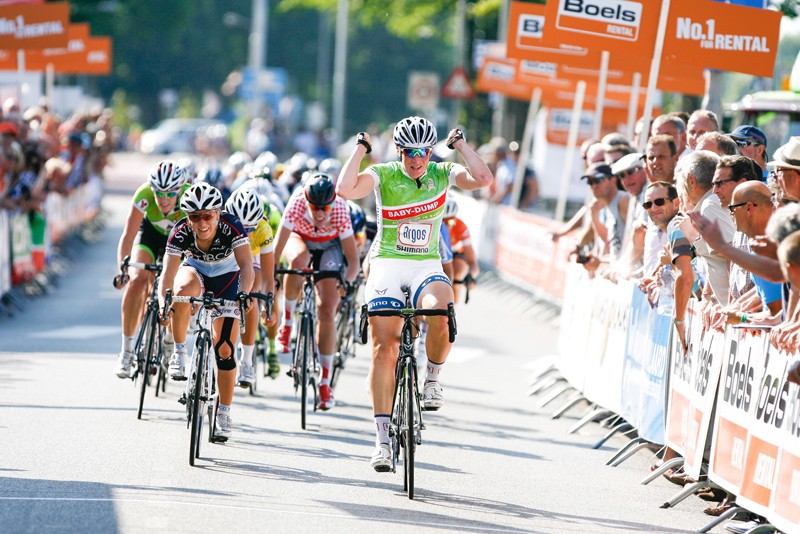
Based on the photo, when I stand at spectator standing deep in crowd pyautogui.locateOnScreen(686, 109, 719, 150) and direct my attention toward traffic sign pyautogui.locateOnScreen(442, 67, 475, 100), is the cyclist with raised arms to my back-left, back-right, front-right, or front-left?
back-left

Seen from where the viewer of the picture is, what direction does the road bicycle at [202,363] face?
facing the viewer

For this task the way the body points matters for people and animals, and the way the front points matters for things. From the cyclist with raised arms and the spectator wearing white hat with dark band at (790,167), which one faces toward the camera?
the cyclist with raised arms

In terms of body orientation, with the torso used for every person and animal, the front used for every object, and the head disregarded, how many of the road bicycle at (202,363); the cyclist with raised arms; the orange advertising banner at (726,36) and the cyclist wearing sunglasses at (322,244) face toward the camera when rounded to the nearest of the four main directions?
4

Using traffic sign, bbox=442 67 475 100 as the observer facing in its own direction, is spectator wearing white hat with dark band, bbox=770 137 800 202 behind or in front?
in front

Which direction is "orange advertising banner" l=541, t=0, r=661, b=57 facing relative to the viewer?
toward the camera

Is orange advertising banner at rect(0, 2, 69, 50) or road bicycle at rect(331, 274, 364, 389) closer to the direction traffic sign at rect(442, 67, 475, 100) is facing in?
the road bicycle

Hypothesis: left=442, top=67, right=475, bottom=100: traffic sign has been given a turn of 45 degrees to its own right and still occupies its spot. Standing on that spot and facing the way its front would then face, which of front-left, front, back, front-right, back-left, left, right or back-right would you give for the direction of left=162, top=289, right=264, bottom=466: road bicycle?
front-left

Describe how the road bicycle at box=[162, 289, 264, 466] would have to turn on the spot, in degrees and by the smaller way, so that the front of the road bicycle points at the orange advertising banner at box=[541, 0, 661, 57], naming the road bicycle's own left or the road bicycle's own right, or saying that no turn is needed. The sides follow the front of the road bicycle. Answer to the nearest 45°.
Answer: approximately 135° to the road bicycle's own left

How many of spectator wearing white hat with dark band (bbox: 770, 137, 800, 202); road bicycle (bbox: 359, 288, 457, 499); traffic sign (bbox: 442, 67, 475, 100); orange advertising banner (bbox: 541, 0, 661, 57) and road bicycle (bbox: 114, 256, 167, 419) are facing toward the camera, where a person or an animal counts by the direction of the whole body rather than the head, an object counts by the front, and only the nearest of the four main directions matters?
4

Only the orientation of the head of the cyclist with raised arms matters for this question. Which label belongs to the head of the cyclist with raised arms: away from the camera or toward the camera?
toward the camera

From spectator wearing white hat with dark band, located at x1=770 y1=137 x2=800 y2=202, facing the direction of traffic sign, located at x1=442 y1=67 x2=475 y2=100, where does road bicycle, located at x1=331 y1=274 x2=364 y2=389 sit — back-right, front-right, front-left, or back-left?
front-left

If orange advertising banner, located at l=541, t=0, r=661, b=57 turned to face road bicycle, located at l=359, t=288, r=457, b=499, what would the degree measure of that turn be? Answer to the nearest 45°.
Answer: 0° — it already faces it

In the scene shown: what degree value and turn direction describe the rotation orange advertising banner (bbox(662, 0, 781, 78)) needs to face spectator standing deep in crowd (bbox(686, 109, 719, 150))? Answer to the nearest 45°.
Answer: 0° — it already faces them
